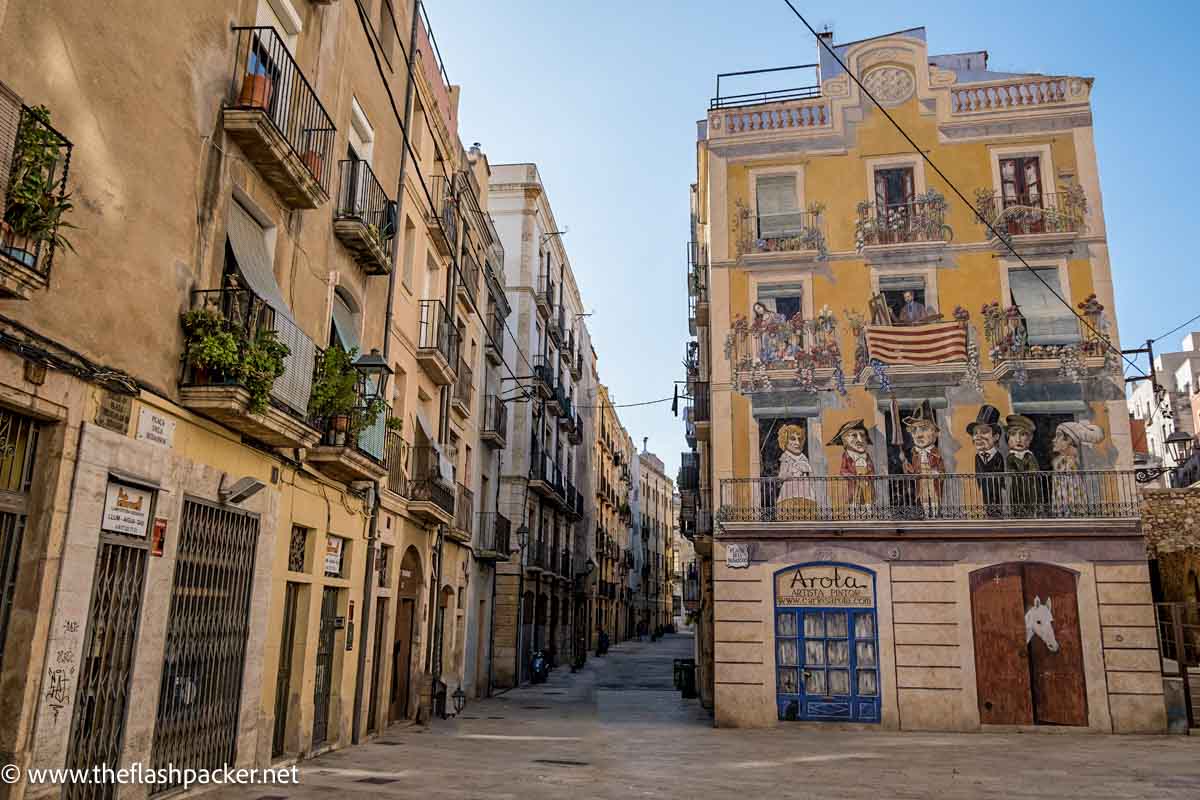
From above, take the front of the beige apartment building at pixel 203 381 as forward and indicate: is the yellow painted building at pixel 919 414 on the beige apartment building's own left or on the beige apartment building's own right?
on the beige apartment building's own left

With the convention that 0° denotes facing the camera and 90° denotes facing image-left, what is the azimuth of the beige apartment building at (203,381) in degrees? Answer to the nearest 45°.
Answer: approximately 315°

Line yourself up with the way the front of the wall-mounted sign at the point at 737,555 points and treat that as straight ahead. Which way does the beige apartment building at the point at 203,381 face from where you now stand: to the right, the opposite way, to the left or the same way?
to the left

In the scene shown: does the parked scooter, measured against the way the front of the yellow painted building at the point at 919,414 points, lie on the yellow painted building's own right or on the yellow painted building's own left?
on the yellow painted building's own right

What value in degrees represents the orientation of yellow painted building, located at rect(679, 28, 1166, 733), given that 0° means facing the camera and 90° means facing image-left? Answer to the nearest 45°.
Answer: approximately 0°

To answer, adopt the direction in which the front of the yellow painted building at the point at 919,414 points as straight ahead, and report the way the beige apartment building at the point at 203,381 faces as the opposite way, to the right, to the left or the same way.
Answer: to the left

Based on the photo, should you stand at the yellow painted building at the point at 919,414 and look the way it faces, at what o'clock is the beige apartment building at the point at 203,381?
The beige apartment building is roughly at 1 o'clock from the yellow painted building.
